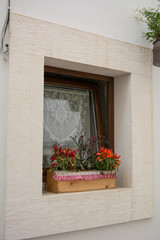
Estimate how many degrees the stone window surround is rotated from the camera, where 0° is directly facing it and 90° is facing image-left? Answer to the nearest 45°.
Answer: approximately 315°
